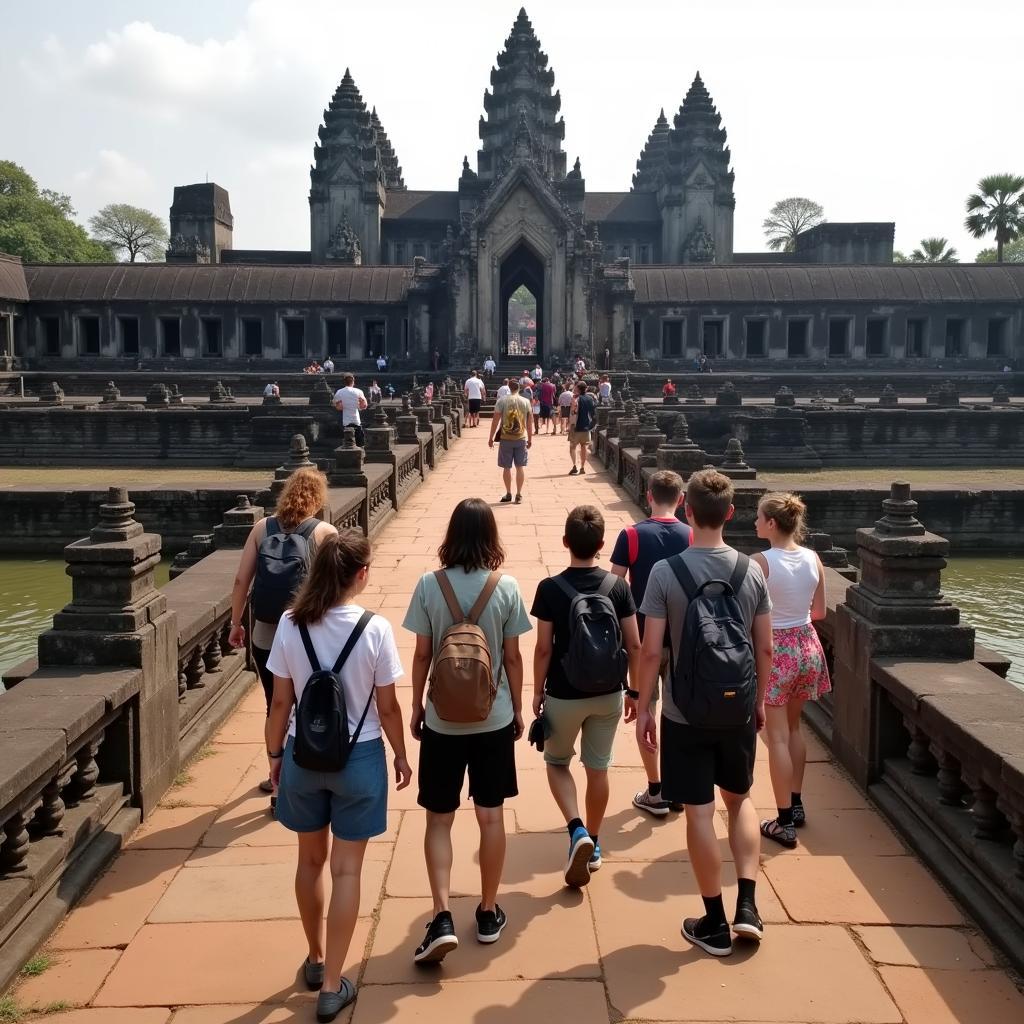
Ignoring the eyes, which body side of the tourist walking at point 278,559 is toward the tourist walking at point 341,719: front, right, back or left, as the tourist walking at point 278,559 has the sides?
back

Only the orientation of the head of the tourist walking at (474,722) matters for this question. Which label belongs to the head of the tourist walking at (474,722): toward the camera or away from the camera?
away from the camera

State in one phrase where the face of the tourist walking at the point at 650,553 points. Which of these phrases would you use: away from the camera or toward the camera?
away from the camera

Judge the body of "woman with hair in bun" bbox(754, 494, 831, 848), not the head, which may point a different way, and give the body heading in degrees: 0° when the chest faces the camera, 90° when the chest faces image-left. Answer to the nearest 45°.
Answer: approximately 135°

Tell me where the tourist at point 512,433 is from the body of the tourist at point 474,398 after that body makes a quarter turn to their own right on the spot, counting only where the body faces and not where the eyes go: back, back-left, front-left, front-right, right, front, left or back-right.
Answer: right

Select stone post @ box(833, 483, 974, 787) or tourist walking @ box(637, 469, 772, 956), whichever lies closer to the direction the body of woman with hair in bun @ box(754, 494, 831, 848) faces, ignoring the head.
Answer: the stone post

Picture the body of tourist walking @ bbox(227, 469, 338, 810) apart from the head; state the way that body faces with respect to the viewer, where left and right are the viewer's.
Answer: facing away from the viewer

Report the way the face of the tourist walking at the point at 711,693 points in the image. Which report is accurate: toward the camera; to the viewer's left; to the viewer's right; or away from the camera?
away from the camera

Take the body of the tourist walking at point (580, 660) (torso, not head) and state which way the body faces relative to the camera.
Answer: away from the camera

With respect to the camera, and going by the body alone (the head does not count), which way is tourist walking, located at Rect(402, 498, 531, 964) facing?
away from the camera
